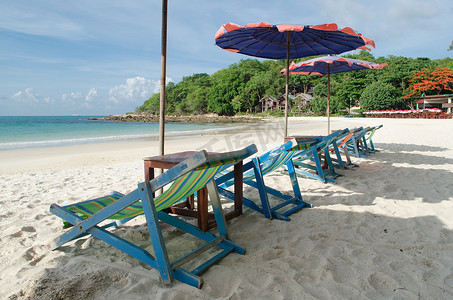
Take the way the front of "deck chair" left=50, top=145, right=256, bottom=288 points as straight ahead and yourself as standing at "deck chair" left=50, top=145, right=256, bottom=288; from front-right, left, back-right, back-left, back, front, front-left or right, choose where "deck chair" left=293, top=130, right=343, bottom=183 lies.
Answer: right

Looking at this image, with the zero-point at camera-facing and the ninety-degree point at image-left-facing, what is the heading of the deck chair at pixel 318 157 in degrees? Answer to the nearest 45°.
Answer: approximately 135°

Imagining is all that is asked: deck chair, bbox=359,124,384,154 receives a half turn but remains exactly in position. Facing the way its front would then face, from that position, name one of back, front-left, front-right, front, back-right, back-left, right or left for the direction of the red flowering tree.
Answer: left

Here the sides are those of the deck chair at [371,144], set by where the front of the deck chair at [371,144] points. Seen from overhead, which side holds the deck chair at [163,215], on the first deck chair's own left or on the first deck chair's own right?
on the first deck chair's own left

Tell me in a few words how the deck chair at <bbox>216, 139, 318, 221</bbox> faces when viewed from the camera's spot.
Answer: facing away from the viewer and to the left of the viewer

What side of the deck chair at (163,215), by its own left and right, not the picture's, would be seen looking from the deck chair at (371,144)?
right

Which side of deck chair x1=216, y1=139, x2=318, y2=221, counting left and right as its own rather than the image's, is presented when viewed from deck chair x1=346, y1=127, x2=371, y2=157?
right

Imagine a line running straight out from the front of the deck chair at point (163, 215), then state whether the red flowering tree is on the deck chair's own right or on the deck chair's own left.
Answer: on the deck chair's own right

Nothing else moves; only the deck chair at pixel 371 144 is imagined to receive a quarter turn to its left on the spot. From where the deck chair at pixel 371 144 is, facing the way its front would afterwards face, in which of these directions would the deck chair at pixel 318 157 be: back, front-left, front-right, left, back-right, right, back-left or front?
front

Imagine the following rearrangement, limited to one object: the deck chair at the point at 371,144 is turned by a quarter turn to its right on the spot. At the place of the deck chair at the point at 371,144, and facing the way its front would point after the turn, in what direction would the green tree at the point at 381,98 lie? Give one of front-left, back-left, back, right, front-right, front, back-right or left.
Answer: front

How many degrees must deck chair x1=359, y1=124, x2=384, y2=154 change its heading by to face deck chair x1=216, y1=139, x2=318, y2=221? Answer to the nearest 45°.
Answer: approximately 90° to its left

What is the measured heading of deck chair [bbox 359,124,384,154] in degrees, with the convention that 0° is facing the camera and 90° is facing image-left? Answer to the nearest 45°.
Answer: approximately 90°
